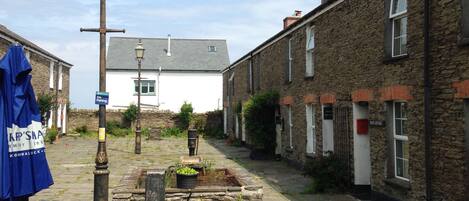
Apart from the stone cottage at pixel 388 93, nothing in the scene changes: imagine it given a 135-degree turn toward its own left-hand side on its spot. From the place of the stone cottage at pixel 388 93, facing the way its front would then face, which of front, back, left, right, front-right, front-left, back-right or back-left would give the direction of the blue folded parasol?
back-right

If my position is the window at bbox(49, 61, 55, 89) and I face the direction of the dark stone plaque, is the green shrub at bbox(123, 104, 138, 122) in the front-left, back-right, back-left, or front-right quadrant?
back-left

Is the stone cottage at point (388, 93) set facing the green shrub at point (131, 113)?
no

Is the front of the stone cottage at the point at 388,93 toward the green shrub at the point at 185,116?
no

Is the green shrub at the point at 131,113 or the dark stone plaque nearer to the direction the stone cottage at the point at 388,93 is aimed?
the dark stone plaque

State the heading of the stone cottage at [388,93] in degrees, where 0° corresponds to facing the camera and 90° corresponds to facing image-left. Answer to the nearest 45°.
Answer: approximately 45°

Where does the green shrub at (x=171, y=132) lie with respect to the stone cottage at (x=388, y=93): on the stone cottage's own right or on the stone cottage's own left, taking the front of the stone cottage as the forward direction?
on the stone cottage's own right

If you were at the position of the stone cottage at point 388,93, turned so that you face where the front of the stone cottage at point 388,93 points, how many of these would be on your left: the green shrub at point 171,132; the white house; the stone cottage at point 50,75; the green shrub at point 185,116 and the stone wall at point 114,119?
0

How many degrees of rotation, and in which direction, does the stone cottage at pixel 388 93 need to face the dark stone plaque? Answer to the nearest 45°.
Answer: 0° — it already faces it

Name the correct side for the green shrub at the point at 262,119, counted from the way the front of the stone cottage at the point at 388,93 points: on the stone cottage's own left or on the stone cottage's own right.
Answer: on the stone cottage's own right

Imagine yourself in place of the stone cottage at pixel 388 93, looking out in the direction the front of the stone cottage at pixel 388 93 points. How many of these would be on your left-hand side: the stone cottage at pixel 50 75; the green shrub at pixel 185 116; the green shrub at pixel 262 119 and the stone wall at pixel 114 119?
0
